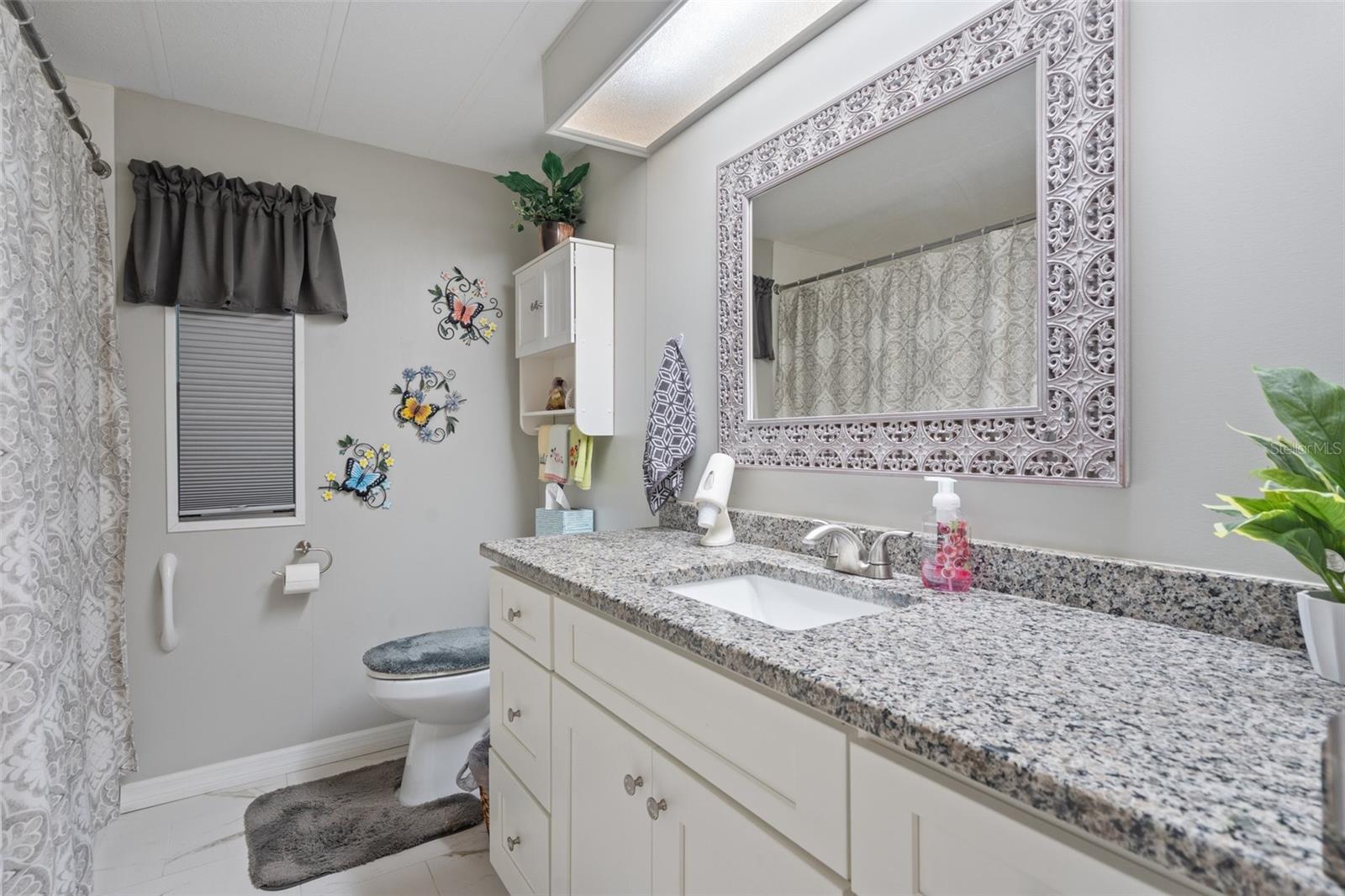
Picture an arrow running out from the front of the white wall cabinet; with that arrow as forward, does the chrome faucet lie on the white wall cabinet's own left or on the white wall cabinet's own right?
on the white wall cabinet's own left

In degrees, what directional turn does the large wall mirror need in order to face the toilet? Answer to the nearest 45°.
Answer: approximately 45° to its right

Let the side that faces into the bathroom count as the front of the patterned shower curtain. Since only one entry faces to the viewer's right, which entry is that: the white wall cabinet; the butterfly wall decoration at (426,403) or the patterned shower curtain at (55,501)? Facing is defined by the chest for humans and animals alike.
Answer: the patterned shower curtain

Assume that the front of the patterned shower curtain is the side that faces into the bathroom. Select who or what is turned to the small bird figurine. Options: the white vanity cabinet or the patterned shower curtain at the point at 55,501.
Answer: the patterned shower curtain

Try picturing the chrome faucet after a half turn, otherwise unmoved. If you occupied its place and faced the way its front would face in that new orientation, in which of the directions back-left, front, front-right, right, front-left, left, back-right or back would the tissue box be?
left

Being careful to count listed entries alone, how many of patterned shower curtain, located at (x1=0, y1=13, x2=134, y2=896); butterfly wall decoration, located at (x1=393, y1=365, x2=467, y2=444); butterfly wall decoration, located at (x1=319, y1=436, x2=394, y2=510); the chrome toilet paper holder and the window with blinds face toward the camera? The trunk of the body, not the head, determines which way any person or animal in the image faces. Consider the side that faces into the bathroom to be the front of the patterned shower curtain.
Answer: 4

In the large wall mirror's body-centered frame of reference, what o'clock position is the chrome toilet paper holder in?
The chrome toilet paper holder is roughly at 2 o'clock from the large wall mirror.
